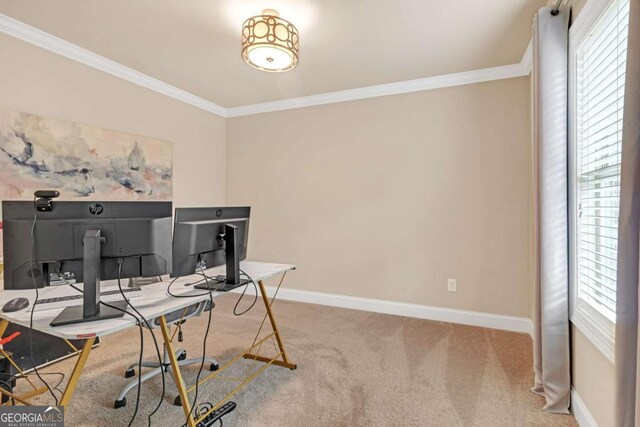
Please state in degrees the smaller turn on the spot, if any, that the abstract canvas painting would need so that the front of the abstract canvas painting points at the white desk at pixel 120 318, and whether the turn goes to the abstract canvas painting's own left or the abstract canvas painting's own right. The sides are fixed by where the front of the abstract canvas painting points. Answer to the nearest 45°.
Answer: approximately 45° to the abstract canvas painting's own right

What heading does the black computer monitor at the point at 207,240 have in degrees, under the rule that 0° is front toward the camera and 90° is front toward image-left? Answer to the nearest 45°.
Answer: approximately 135°

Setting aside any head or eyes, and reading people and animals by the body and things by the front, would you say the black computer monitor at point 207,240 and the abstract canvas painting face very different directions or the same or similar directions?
very different directions

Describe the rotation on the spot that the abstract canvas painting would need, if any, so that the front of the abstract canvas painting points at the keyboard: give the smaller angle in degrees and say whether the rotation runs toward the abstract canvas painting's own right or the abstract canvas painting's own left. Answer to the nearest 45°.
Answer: approximately 45° to the abstract canvas painting's own right

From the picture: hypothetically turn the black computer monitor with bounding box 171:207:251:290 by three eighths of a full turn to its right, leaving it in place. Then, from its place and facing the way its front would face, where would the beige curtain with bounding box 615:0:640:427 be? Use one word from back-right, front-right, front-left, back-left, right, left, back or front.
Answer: front-right

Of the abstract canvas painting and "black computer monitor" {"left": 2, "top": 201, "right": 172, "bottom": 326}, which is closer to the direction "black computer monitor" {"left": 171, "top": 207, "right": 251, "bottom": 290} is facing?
the abstract canvas painting

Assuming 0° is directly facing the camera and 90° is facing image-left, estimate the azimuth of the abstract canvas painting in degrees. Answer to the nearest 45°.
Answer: approximately 315°

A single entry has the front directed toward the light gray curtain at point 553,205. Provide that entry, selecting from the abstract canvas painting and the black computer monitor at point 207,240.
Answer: the abstract canvas painting
